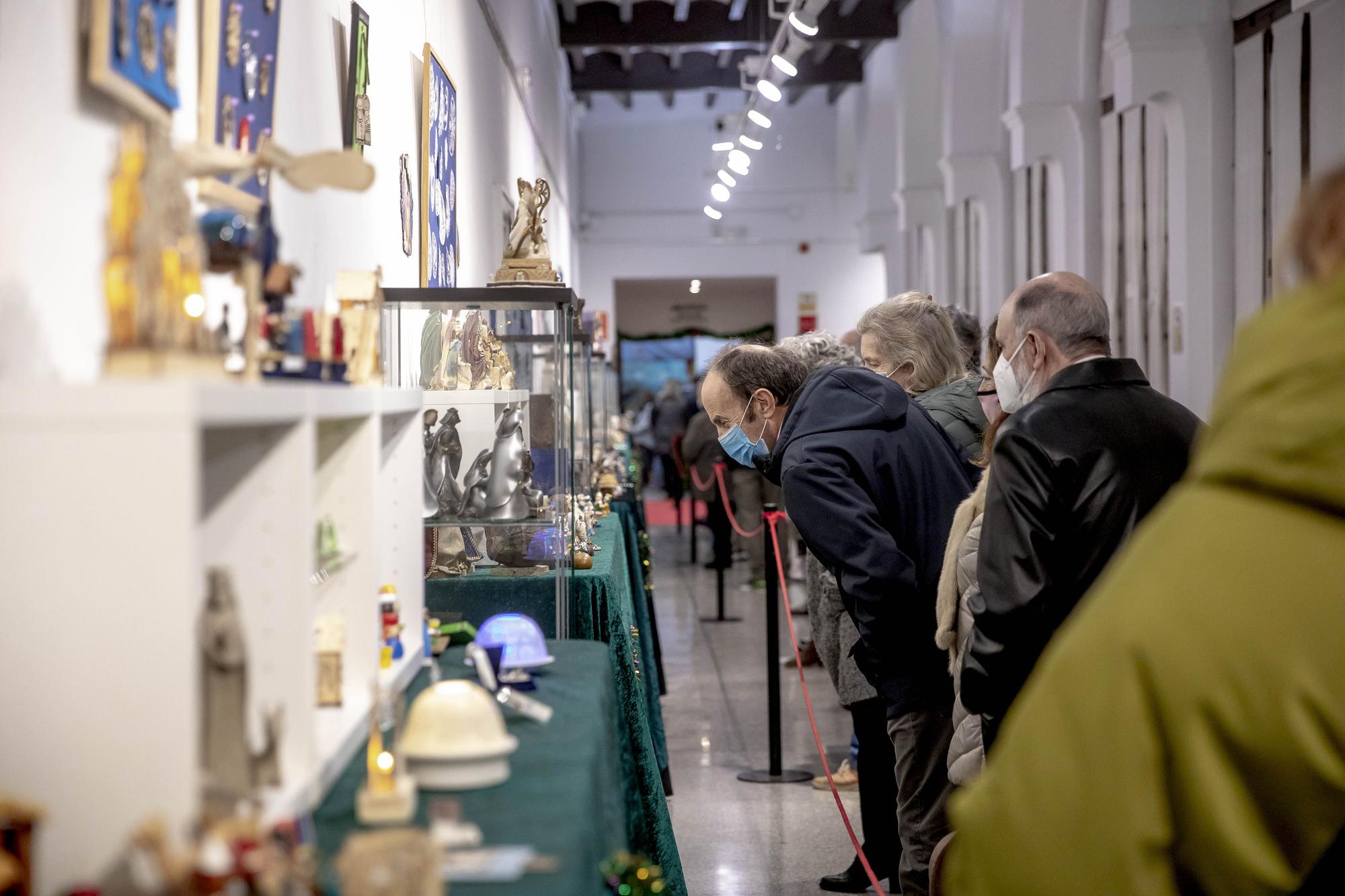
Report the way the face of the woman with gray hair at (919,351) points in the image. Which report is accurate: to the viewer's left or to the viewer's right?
to the viewer's left

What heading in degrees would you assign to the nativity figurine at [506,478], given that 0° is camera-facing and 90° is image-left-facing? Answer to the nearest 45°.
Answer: approximately 270°

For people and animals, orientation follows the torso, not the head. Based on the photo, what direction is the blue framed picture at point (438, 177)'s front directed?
to the viewer's right

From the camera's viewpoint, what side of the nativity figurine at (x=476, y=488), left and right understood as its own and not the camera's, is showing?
right

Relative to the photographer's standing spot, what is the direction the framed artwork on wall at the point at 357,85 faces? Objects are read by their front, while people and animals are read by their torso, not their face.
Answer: facing to the right of the viewer

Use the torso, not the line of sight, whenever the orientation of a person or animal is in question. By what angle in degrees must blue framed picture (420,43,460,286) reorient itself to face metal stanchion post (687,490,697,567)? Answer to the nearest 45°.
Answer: approximately 90° to its left
